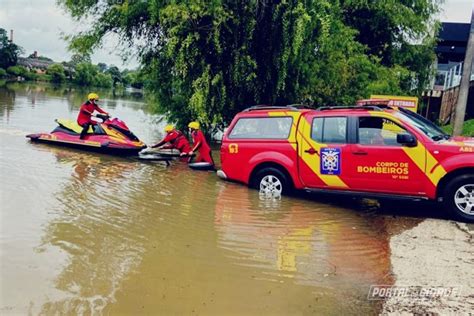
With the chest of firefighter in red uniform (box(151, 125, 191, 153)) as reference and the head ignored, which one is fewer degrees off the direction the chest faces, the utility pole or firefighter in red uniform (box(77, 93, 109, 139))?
the firefighter in red uniform

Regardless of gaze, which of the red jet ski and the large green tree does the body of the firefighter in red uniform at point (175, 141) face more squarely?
the red jet ski

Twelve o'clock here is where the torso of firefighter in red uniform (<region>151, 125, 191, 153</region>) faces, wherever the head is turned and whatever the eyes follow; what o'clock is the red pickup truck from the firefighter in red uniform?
The red pickup truck is roughly at 8 o'clock from the firefighter in red uniform.

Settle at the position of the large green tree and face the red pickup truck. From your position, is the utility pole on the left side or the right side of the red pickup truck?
left

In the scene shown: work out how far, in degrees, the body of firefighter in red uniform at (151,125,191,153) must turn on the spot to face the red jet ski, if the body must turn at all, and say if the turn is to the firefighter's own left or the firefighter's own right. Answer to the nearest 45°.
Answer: approximately 45° to the firefighter's own right

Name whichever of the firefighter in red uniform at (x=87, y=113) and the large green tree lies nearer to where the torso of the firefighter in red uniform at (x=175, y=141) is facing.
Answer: the firefighter in red uniform

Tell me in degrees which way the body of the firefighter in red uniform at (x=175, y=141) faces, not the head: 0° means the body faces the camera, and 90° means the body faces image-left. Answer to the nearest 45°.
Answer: approximately 90°

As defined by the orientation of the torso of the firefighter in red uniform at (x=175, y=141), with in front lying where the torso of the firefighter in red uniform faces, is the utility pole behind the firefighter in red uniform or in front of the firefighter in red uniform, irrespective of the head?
behind
